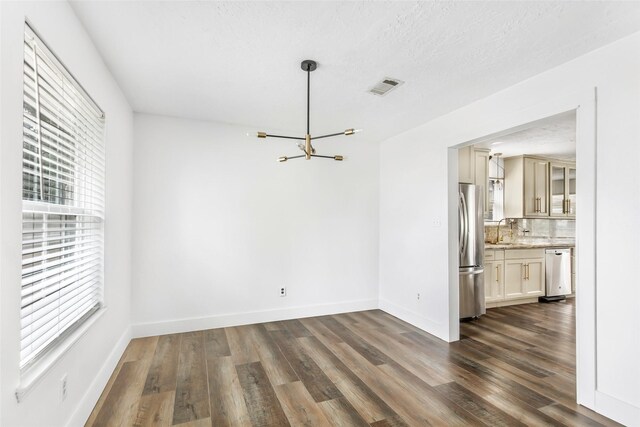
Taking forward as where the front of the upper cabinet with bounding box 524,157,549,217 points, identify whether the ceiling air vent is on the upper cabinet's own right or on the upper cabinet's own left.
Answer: on the upper cabinet's own right

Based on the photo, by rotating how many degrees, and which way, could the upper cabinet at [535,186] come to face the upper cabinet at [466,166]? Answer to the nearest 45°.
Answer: approximately 90° to its right

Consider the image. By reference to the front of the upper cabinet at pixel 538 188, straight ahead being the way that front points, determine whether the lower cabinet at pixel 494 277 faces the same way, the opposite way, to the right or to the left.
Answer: the same way

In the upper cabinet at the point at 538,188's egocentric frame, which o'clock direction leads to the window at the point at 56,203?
The window is roughly at 2 o'clock from the upper cabinet.

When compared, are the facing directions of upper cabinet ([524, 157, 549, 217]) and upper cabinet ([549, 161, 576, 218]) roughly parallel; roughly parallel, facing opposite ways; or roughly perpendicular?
roughly parallel

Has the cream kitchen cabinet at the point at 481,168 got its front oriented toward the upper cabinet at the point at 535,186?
no

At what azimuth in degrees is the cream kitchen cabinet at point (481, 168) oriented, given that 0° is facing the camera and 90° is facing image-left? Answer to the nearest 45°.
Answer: approximately 315°

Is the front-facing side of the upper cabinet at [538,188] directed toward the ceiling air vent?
no

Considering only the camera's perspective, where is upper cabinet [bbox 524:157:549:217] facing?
facing the viewer and to the right of the viewer

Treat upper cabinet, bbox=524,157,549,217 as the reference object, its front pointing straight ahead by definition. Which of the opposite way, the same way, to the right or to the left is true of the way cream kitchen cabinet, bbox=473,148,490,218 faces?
the same way

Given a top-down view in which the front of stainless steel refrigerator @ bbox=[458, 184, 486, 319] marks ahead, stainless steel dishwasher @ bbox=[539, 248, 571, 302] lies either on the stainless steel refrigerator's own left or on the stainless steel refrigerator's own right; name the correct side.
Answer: on the stainless steel refrigerator's own left

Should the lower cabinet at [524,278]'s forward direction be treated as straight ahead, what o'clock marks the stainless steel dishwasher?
The stainless steel dishwasher is roughly at 9 o'clock from the lower cabinet.

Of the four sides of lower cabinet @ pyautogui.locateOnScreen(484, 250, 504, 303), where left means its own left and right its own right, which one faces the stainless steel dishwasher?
left

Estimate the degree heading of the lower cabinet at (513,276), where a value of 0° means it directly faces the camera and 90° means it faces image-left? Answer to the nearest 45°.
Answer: approximately 315°

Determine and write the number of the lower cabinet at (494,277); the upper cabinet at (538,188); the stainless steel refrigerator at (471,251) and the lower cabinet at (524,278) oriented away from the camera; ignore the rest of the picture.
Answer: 0

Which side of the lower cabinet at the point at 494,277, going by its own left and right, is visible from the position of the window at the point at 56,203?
right

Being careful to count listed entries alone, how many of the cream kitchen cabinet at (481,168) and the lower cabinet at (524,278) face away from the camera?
0

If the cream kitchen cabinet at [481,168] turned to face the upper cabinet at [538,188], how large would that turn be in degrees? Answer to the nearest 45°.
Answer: approximately 90° to its left

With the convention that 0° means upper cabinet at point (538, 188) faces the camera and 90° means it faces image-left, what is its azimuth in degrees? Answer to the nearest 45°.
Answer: approximately 315°

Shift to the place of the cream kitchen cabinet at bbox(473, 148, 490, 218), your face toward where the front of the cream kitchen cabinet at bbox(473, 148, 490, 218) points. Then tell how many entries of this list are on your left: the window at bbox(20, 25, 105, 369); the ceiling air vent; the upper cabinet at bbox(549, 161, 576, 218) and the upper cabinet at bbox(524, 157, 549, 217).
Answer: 2
